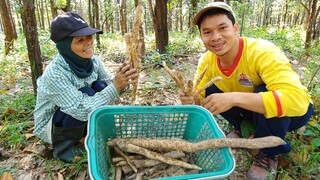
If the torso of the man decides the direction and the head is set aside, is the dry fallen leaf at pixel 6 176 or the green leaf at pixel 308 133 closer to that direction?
the dry fallen leaf

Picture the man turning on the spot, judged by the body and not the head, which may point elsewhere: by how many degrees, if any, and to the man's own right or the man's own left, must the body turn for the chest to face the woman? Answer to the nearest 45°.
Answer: approximately 45° to the man's own right

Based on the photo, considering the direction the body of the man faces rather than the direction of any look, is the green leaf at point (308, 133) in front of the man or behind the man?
behind

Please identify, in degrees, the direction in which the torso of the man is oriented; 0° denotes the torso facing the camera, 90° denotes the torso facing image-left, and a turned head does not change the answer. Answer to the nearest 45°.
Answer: approximately 45°
